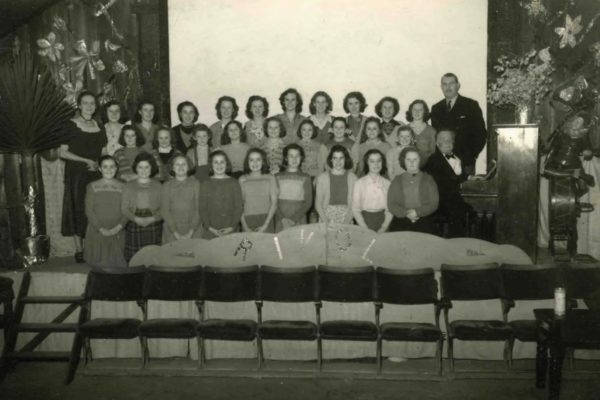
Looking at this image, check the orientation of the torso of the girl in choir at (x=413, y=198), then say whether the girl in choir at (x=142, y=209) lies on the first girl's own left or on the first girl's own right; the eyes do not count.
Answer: on the first girl's own right

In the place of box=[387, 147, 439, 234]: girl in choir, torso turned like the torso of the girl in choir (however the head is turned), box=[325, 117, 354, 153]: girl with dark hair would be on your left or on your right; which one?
on your right

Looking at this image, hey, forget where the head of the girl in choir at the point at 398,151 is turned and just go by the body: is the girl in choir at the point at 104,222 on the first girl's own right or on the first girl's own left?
on the first girl's own right

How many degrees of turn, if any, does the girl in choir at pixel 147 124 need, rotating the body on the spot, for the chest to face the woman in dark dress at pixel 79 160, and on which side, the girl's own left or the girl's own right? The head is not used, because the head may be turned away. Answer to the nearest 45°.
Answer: approximately 90° to the girl's own right

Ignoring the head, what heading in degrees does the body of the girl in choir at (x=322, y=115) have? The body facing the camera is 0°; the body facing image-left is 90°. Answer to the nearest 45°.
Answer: approximately 0°

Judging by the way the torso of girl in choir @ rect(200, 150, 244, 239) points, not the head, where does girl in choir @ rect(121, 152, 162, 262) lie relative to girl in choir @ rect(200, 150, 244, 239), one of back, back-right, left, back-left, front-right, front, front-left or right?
right

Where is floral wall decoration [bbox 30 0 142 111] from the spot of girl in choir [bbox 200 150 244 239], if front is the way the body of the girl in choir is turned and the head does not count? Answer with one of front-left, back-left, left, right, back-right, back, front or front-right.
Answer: back-right

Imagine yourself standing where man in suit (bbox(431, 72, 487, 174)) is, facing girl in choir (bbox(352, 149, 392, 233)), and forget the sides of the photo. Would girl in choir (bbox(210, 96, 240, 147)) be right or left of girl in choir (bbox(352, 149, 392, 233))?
right
